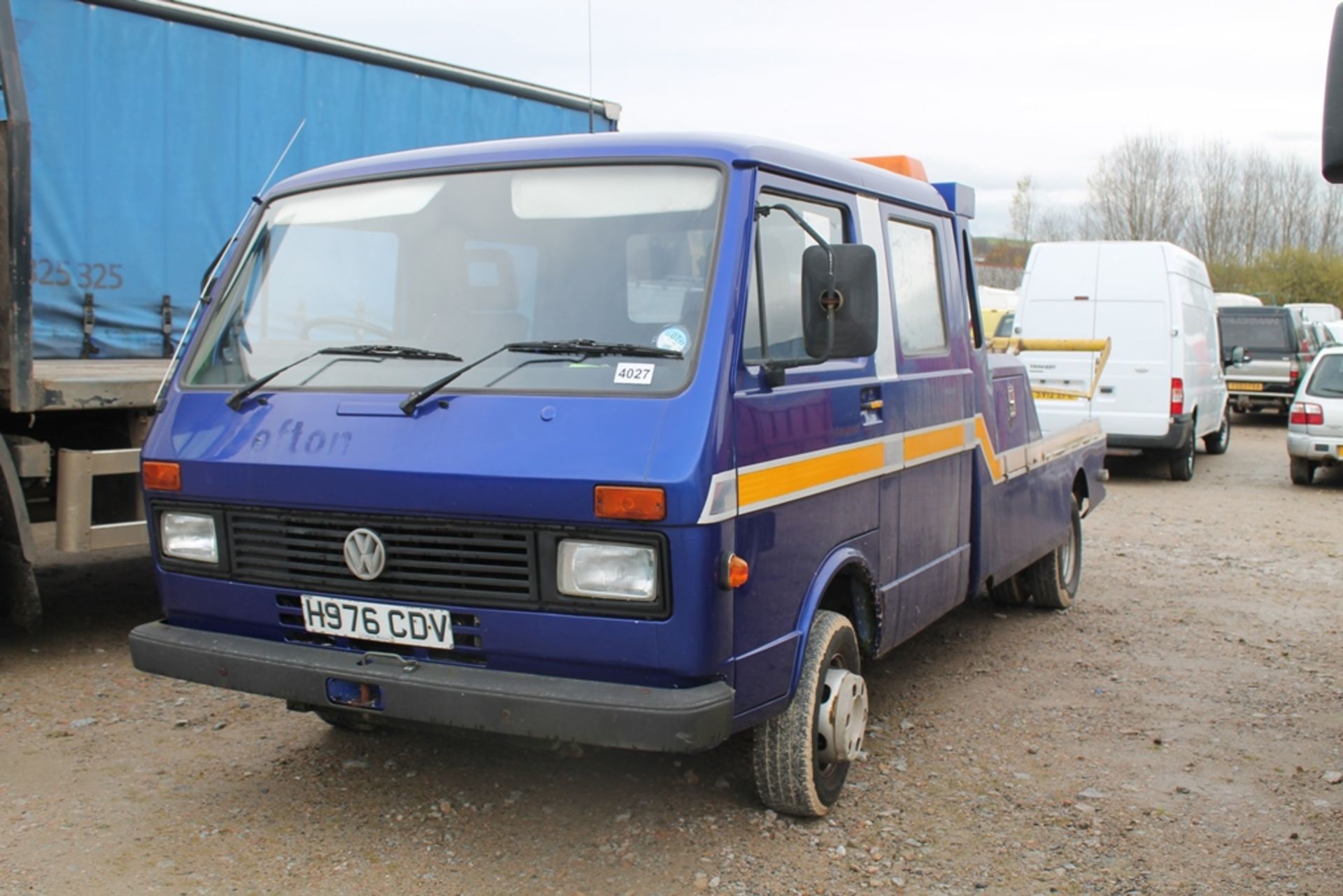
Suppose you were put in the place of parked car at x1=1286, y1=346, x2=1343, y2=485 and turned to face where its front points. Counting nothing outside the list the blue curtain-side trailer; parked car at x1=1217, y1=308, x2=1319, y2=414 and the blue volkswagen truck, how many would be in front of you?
1

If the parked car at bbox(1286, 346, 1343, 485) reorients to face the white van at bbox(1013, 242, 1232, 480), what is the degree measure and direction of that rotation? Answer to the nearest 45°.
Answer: approximately 90° to its left

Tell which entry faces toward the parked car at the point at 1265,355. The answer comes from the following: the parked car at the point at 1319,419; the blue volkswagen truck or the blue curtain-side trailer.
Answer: the parked car at the point at 1319,419

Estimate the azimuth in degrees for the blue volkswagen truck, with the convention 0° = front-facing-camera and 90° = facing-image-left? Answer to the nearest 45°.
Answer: approximately 45°

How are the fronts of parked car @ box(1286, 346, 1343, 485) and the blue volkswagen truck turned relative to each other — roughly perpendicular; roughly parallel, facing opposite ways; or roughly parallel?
roughly parallel, facing opposite ways

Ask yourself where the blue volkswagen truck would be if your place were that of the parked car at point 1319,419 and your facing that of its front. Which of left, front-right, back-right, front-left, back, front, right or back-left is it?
back

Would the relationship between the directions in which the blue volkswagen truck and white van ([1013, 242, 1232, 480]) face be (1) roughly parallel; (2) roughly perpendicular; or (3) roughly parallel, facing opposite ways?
roughly parallel, facing opposite ways

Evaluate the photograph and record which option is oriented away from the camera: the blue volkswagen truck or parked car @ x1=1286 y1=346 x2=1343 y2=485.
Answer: the parked car

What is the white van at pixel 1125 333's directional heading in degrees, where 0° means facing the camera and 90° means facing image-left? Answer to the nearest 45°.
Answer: approximately 225°

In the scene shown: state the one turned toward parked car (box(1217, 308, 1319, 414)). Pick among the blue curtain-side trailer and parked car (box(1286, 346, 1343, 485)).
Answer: parked car (box(1286, 346, 1343, 485))

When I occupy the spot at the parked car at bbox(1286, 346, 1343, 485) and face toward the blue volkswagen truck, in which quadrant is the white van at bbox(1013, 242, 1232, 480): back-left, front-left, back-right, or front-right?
front-right

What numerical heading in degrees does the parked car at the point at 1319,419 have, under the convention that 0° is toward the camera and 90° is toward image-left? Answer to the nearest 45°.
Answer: approximately 180°
